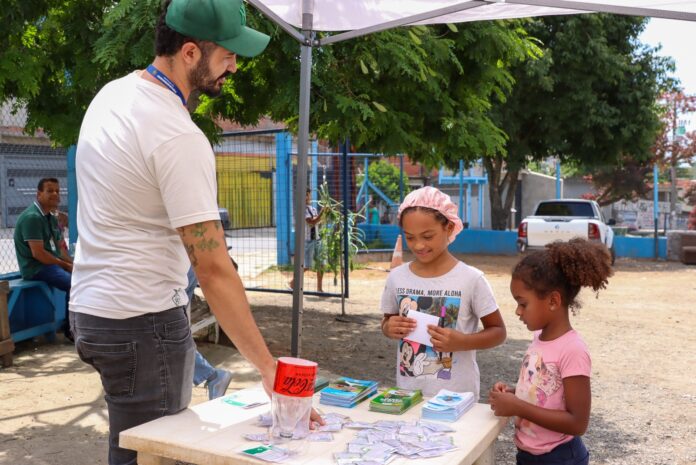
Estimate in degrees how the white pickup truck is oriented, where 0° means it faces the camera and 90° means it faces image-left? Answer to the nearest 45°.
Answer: approximately 180°

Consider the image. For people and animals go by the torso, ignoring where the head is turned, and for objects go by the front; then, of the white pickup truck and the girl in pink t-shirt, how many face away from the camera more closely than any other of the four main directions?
1

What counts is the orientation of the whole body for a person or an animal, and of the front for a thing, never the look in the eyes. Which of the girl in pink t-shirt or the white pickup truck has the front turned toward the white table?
the girl in pink t-shirt

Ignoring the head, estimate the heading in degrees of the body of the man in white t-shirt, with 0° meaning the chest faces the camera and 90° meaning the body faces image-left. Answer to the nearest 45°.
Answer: approximately 225°

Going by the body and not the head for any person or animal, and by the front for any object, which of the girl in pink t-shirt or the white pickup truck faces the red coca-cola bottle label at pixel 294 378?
the girl in pink t-shirt

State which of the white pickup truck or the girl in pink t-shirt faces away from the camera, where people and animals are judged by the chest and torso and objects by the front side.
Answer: the white pickup truck

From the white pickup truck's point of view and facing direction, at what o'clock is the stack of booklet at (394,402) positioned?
The stack of booklet is roughly at 6 o'clock from the white pickup truck.

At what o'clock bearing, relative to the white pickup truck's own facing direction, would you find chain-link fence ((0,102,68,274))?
The chain-link fence is roughly at 7 o'clock from the white pickup truck.

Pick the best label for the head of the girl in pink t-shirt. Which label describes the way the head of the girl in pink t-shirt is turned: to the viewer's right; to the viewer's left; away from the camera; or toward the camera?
to the viewer's left

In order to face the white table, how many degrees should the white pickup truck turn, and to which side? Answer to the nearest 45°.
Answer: approximately 180°

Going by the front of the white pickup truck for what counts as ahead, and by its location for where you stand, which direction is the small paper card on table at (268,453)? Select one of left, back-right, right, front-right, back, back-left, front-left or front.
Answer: back
